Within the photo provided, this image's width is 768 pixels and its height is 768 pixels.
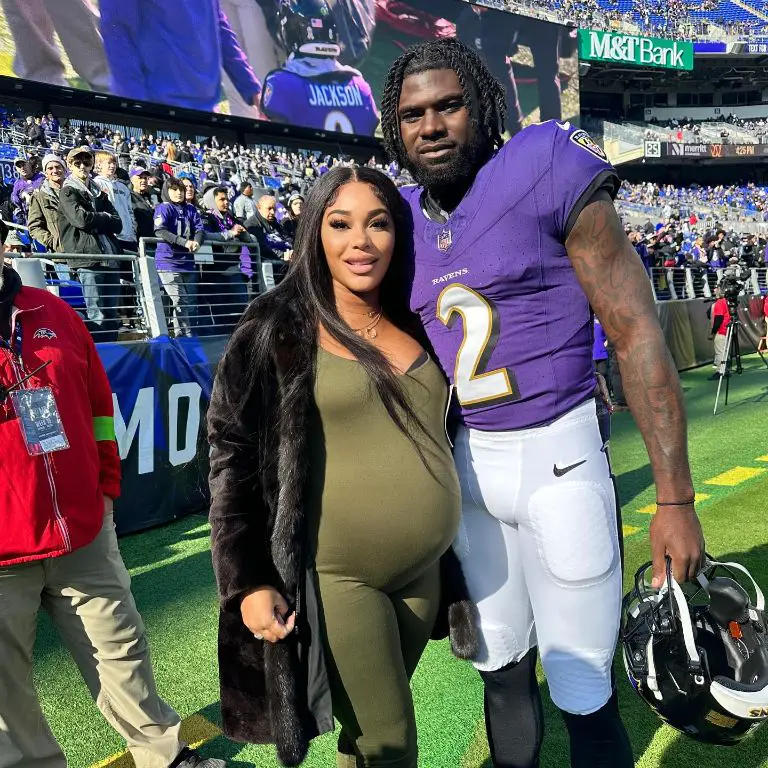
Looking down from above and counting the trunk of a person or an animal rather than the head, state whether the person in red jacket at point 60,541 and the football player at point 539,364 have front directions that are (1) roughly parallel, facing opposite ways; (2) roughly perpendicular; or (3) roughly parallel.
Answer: roughly parallel

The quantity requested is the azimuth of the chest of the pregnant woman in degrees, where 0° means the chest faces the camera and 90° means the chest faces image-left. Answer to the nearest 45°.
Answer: approximately 315°

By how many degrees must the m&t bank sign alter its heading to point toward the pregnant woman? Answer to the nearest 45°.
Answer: approximately 45° to its right

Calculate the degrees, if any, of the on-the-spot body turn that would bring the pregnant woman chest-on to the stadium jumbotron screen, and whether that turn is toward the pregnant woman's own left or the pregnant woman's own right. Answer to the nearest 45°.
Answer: approximately 135° to the pregnant woman's own left

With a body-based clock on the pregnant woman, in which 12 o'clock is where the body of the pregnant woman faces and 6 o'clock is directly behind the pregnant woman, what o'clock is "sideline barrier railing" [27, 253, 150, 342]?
The sideline barrier railing is roughly at 7 o'clock from the pregnant woman.

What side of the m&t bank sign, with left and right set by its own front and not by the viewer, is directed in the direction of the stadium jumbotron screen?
right
